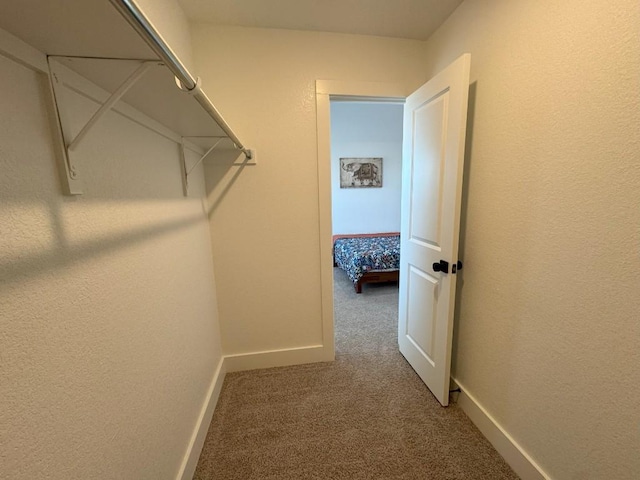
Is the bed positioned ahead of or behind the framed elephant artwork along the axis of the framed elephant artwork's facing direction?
ahead

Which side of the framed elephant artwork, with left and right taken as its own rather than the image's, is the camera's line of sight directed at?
front

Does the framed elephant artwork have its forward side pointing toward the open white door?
yes
